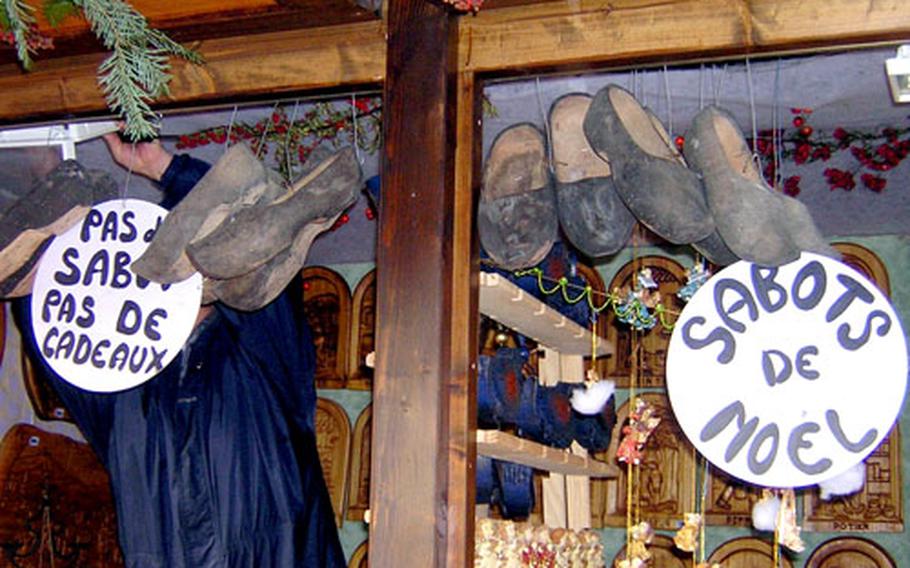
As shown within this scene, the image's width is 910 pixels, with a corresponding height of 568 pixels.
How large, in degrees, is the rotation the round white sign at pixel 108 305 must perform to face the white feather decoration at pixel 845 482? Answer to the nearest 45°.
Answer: approximately 90° to its left

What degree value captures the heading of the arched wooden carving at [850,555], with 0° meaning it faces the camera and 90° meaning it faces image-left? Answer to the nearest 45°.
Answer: approximately 0°

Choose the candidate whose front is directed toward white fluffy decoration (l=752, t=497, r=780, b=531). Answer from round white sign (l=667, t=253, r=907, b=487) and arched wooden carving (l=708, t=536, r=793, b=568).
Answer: the arched wooden carving

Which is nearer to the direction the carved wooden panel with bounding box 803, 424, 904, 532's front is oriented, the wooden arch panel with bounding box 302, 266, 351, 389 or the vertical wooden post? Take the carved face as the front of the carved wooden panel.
the vertical wooden post

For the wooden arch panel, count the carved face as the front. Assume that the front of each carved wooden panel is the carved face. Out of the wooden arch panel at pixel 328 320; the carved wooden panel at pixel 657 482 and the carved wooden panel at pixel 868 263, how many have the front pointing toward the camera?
3

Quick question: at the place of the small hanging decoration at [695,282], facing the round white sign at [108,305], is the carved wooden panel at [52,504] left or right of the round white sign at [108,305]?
right
